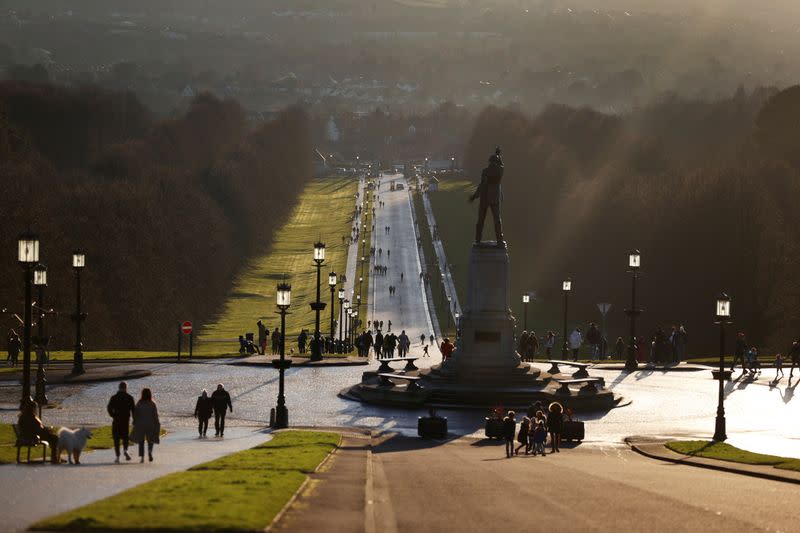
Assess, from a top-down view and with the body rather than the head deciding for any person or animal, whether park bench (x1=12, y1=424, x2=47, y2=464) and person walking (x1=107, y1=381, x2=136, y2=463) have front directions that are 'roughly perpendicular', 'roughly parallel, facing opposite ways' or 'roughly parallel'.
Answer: roughly perpendicular

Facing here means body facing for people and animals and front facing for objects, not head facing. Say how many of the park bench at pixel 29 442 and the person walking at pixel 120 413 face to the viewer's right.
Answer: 1

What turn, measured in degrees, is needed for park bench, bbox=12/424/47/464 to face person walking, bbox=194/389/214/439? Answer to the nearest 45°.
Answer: approximately 45° to its left

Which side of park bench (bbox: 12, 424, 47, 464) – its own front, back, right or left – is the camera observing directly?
right

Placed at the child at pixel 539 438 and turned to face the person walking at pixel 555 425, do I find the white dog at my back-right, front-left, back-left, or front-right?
back-left

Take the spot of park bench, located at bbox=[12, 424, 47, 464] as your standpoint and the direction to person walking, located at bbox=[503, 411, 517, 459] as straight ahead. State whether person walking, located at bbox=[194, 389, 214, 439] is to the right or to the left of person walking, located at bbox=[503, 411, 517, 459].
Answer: left
